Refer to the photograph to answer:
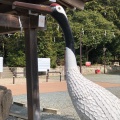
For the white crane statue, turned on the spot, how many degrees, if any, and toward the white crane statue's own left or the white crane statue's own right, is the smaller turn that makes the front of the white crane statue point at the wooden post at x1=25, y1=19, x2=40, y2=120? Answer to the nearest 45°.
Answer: approximately 45° to the white crane statue's own right

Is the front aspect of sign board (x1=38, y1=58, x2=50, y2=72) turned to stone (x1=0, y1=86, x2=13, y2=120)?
yes

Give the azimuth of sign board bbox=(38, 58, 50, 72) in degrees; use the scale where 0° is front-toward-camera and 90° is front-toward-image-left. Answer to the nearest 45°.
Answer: approximately 0°

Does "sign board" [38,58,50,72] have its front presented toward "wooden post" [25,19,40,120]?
yes

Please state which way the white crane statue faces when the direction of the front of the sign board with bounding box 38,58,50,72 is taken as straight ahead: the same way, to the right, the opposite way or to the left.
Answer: to the right

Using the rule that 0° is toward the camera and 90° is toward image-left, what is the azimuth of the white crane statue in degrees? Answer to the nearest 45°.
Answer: approximately 90°

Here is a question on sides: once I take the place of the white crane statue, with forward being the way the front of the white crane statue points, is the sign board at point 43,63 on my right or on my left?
on my right

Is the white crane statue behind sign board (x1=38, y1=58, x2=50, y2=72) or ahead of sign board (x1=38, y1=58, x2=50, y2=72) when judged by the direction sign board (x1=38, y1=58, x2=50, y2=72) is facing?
ahead

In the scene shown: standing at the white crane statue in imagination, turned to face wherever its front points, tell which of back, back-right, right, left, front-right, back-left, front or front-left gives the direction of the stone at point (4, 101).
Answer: front-right
